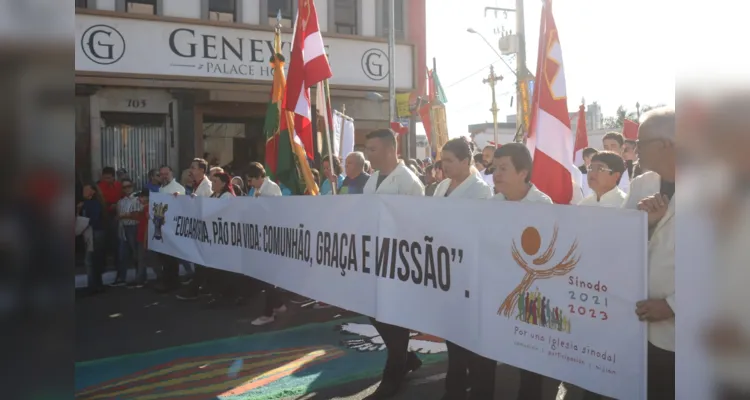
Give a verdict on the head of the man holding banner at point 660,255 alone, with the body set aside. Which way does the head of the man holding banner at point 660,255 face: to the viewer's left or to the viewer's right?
to the viewer's left

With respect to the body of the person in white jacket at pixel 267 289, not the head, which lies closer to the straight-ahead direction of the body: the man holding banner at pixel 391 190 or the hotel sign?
the man holding banner

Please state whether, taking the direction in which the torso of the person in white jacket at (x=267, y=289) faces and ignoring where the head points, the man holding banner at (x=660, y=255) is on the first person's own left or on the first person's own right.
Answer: on the first person's own left

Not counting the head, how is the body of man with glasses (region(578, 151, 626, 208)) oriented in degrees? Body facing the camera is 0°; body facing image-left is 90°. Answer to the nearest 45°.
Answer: approximately 45°

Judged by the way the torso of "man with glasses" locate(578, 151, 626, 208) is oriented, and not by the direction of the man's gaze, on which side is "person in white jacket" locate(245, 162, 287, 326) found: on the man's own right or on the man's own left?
on the man's own right

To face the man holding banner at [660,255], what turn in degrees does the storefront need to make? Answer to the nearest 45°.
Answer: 0° — it already faces them

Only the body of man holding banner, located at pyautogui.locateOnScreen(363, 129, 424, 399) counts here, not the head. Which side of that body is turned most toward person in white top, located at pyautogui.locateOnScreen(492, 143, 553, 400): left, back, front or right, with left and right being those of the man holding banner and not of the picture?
left

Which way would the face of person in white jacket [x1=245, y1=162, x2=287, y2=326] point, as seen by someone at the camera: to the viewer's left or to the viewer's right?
to the viewer's left

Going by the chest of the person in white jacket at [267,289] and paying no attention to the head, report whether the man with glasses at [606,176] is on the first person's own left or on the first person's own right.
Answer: on the first person's own left
